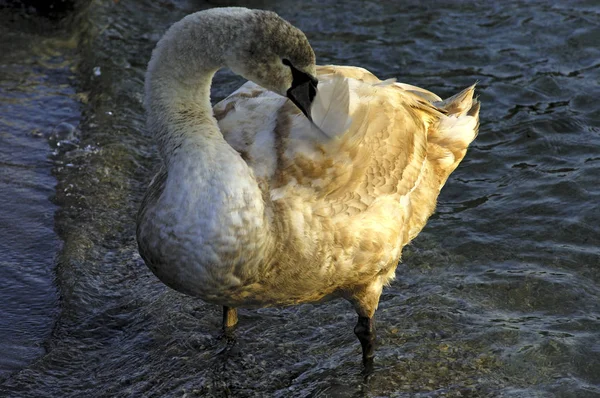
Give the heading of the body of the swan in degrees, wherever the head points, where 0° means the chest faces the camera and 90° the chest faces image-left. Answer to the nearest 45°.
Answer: approximately 45°
